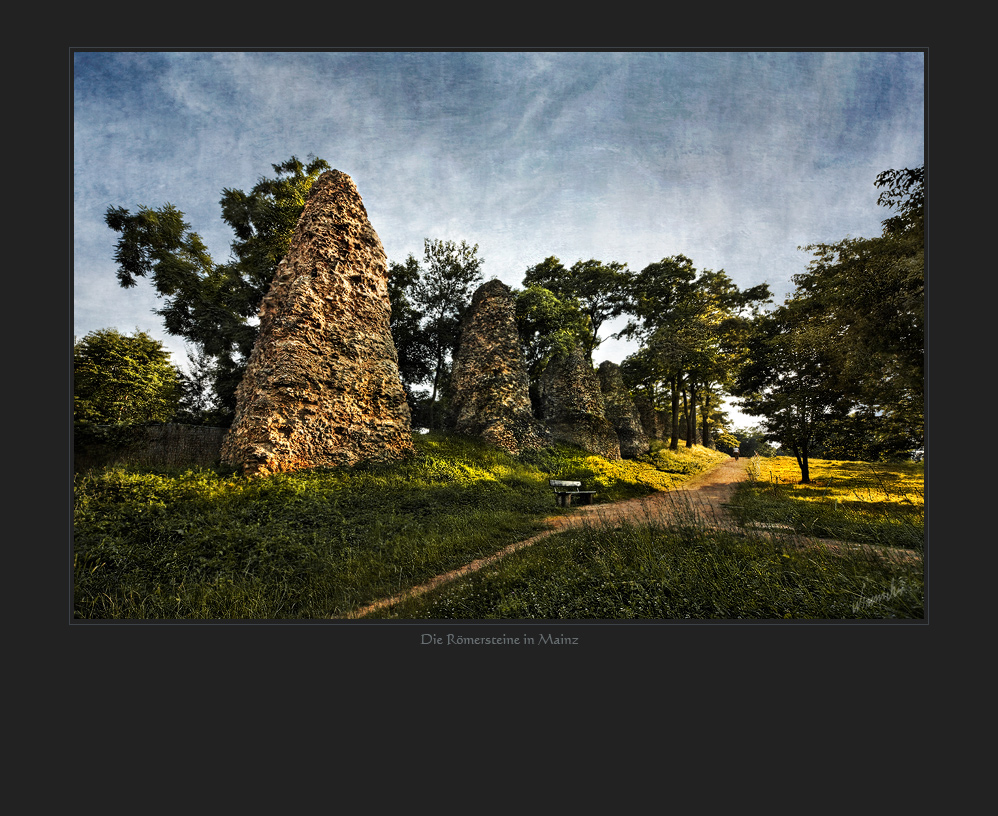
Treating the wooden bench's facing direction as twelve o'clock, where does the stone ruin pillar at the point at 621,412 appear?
The stone ruin pillar is roughly at 8 o'clock from the wooden bench.

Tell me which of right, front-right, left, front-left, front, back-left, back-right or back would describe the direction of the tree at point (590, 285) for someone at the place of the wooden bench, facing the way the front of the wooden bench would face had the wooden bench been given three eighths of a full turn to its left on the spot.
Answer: front

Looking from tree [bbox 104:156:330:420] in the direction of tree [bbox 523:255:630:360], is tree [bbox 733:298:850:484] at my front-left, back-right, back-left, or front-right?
front-right

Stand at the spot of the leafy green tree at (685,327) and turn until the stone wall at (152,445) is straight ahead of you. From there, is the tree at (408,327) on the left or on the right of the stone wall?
right

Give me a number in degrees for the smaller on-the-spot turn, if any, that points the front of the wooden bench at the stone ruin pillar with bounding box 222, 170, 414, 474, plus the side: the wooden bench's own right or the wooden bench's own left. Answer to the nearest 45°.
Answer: approximately 135° to the wooden bench's own right

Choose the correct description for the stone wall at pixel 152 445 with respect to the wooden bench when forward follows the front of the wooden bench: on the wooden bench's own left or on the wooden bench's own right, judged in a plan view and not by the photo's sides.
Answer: on the wooden bench's own right

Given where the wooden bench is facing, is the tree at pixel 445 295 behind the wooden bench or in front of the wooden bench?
behind

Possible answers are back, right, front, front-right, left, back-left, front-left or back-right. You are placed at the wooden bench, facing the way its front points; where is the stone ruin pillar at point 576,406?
back-left

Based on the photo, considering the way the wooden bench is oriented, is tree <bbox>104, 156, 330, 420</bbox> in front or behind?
behind

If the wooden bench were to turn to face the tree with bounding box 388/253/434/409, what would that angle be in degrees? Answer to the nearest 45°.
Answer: approximately 180°
